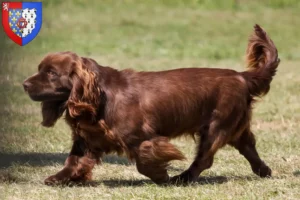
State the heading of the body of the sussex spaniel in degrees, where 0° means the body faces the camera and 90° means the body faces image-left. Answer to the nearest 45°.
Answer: approximately 90°
